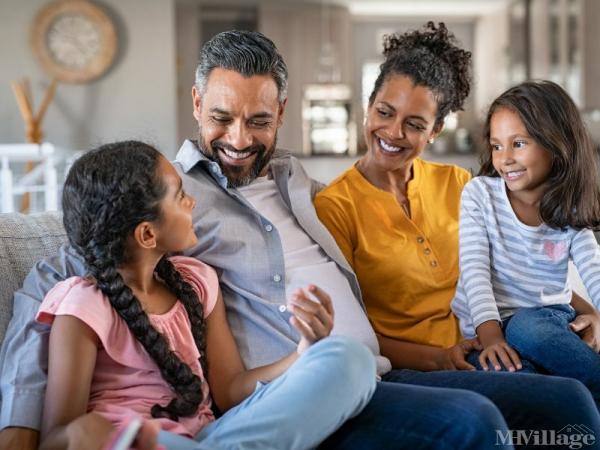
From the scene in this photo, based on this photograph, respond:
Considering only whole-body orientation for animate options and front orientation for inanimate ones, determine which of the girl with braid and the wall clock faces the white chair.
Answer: the wall clock

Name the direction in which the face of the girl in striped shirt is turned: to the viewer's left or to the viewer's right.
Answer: to the viewer's left

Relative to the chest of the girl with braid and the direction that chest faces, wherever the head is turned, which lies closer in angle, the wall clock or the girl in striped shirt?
the girl in striped shirt

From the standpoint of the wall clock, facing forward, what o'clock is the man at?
The man is roughly at 12 o'clock from the wall clock.

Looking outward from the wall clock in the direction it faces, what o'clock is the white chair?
The white chair is roughly at 12 o'clock from the wall clock.

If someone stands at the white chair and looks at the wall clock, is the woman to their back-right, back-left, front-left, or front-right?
back-right

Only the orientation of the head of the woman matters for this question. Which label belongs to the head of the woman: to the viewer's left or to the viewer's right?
to the viewer's left
